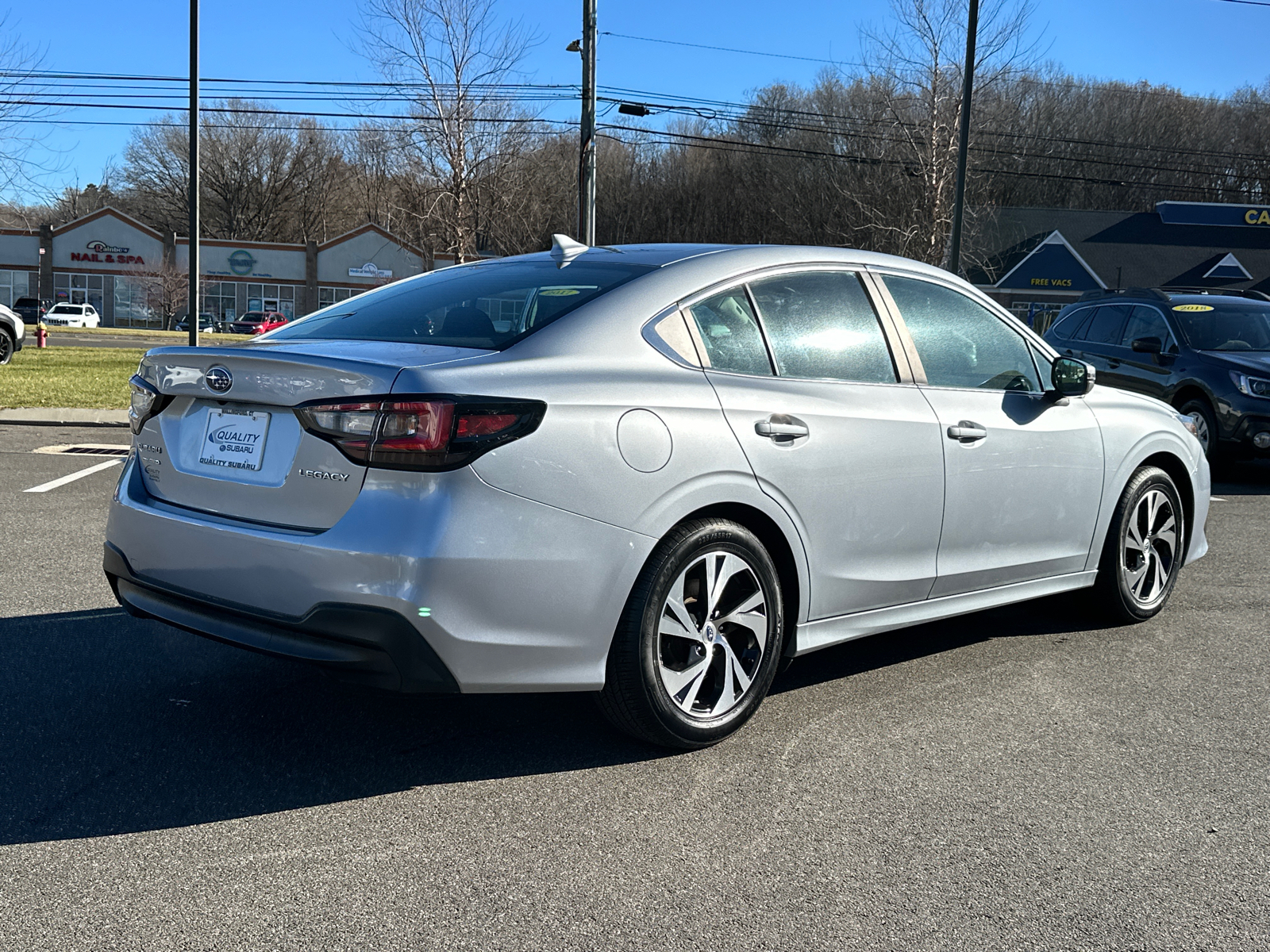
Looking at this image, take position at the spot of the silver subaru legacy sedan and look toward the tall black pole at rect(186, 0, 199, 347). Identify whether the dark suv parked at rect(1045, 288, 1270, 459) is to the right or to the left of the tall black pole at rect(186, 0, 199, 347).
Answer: right

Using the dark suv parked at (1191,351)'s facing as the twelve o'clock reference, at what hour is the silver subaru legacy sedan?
The silver subaru legacy sedan is roughly at 2 o'clock from the dark suv parked.

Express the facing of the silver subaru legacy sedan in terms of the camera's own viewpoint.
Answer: facing away from the viewer and to the right of the viewer

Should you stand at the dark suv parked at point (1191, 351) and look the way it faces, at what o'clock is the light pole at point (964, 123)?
The light pole is roughly at 7 o'clock from the dark suv parked.

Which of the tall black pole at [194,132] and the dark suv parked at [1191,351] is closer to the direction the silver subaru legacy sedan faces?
the dark suv parked

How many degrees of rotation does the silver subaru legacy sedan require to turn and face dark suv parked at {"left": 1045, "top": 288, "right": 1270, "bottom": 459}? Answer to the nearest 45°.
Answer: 0° — it already faces it

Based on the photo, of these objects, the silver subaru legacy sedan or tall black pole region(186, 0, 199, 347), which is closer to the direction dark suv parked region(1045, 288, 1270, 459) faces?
the silver subaru legacy sedan

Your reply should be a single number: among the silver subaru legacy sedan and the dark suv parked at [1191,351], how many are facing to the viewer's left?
0

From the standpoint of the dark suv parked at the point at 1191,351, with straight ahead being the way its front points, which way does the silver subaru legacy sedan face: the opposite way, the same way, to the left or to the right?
to the left

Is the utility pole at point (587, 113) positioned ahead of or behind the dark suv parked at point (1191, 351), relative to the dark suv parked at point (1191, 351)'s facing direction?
behind
